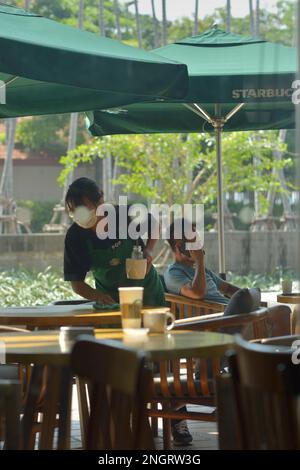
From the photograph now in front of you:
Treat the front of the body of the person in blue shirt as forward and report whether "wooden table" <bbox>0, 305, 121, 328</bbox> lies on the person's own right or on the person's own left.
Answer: on the person's own right

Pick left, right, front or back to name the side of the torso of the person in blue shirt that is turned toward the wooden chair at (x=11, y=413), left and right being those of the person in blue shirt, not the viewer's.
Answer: right

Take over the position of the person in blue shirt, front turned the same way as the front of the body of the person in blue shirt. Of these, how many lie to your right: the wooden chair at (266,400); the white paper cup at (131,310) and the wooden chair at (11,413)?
3

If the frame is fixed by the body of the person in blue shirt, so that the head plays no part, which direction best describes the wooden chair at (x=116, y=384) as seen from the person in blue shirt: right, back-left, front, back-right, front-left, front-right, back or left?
right

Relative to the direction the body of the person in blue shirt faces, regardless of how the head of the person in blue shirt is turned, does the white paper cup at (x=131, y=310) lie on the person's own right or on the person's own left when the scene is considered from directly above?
on the person's own right

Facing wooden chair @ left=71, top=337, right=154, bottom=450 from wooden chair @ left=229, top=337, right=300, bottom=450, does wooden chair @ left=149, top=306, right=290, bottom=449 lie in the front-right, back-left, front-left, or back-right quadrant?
front-right

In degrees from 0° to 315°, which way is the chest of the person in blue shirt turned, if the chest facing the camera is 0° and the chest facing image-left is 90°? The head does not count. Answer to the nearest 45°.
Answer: approximately 270°

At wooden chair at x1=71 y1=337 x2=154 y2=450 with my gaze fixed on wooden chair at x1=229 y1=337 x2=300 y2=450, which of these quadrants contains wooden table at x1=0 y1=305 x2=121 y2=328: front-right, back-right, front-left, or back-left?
back-left
